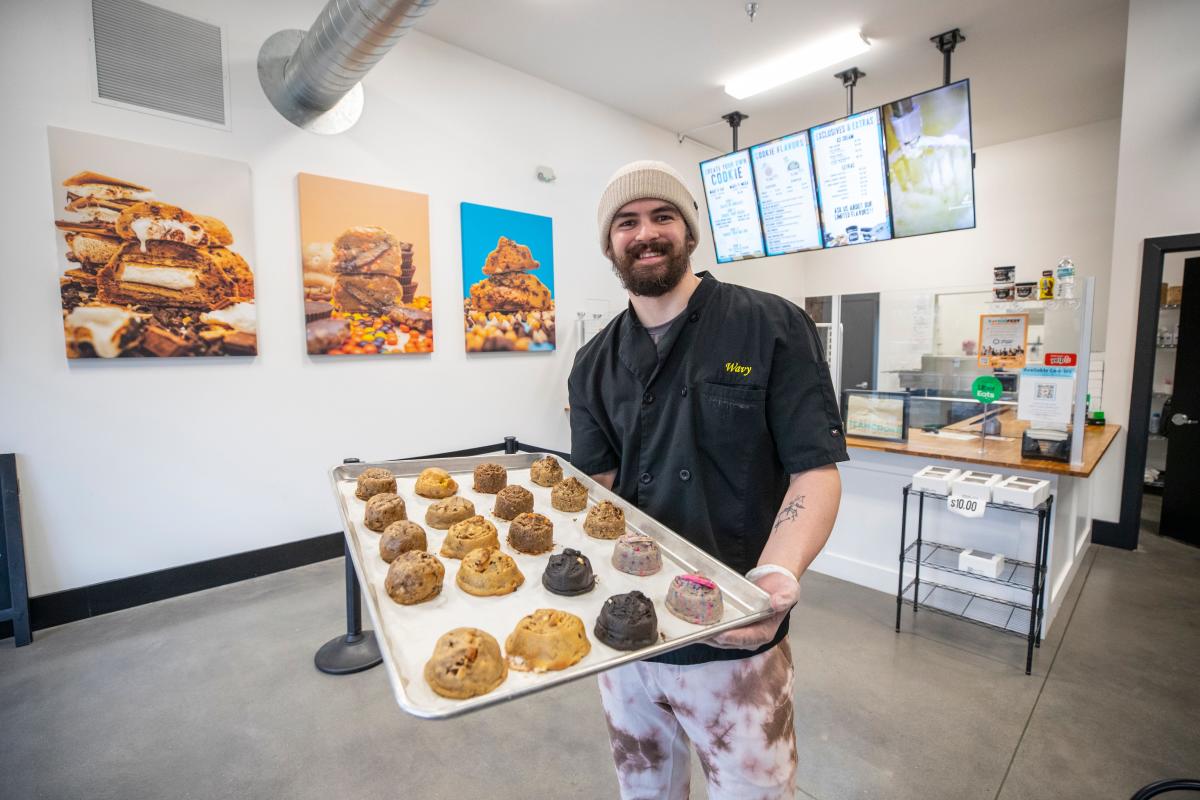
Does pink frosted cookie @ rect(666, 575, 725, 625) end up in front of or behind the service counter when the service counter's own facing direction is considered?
in front

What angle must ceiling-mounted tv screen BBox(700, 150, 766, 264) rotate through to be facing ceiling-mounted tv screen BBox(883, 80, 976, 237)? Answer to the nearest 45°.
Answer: approximately 90° to its left

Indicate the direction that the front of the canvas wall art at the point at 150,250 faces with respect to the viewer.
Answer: facing the viewer and to the right of the viewer

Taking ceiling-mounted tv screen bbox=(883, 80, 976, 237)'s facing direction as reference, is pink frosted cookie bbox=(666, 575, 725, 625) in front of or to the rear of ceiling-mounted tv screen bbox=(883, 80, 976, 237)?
in front

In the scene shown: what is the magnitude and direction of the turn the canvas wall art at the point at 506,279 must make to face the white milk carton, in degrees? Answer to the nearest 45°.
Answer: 0° — it already faces it

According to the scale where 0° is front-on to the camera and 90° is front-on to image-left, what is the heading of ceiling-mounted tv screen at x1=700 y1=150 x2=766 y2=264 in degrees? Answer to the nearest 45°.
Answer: approximately 45°

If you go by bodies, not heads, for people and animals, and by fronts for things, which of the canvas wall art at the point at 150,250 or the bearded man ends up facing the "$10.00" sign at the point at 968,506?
the canvas wall art

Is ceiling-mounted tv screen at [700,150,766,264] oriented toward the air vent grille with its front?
yes
